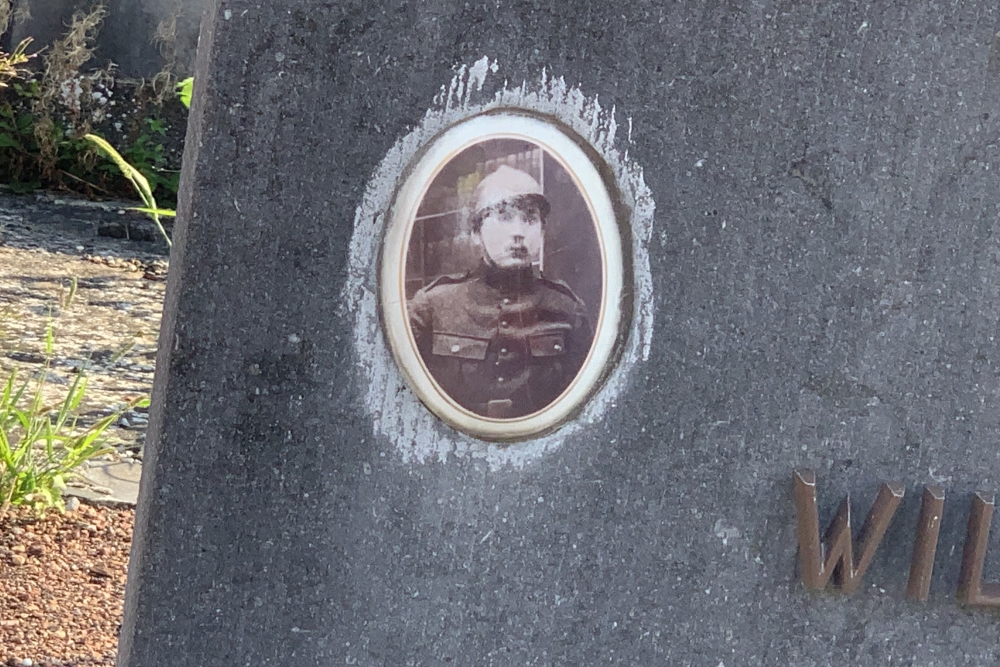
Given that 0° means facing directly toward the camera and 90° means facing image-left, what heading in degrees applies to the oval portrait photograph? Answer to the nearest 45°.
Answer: approximately 0°

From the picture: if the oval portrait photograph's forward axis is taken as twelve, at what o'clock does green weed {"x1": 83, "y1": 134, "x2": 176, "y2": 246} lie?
The green weed is roughly at 4 o'clock from the oval portrait photograph.

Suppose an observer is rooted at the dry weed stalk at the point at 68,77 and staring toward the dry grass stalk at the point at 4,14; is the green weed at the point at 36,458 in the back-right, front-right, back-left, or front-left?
back-left

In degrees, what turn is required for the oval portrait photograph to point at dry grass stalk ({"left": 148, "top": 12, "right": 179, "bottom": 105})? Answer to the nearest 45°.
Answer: approximately 135° to its right

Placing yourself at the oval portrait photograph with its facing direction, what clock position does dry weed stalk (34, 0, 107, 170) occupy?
The dry weed stalk is roughly at 5 o'clock from the oval portrait photograph.

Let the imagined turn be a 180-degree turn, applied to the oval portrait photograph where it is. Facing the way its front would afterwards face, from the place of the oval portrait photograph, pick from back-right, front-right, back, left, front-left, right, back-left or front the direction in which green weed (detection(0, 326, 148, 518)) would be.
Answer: front-left

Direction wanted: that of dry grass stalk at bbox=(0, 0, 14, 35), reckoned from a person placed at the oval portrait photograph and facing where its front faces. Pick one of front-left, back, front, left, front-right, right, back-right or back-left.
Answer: back-right
